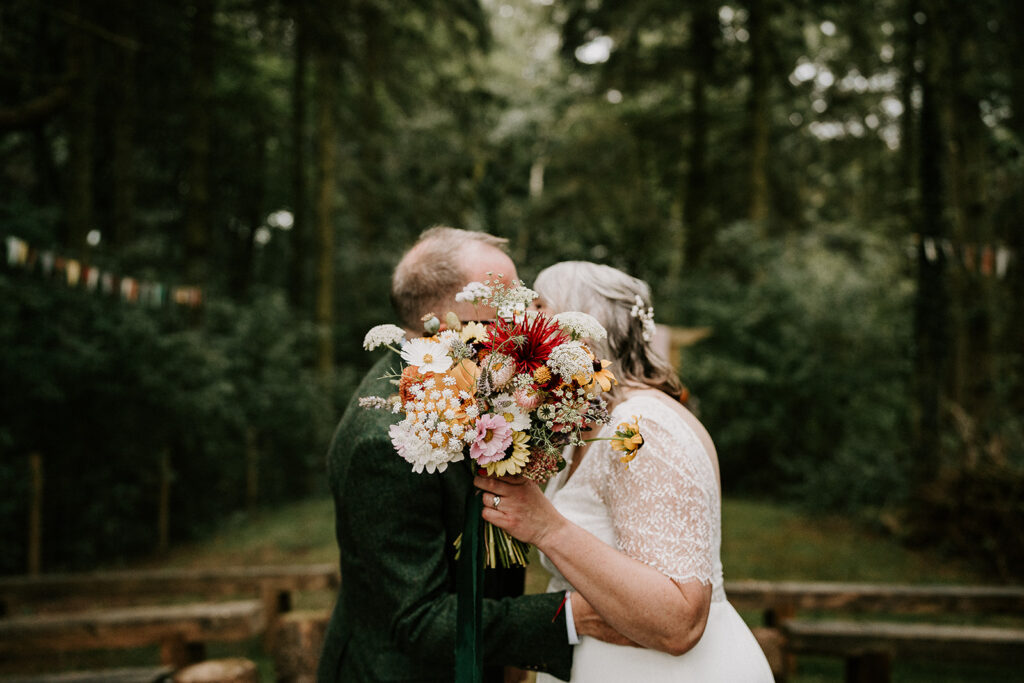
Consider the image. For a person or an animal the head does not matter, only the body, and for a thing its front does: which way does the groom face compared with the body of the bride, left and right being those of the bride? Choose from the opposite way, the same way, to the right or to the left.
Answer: the opposite way

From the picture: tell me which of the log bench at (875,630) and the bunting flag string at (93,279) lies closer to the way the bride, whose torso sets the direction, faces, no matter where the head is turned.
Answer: the bunting flag string

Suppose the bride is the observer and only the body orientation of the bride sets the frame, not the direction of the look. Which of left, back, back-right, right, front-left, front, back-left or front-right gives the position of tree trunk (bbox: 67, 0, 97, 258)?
front-right

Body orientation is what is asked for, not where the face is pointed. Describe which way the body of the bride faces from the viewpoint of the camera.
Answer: to the viewer's left

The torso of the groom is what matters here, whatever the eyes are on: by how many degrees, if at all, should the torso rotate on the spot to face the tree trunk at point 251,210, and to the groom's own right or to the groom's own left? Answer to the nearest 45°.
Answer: approximately 90° to the groom's own left

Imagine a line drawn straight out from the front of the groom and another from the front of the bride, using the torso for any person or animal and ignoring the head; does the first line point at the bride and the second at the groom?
yes

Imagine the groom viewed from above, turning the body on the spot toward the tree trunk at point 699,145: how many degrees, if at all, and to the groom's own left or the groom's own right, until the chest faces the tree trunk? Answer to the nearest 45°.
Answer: approximately 90° to the groom's own left

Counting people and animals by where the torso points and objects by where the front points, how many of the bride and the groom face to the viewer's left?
1

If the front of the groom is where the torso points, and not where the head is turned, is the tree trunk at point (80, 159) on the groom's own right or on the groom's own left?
on the groom's own left

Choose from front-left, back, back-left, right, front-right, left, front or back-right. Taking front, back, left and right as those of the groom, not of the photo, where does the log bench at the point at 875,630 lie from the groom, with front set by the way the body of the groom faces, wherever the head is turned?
front-left

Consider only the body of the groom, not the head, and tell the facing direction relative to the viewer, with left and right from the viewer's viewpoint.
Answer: facing to the right of the viewer

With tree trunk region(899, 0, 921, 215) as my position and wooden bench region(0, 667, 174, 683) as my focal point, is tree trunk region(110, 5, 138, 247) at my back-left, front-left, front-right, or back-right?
front-right
